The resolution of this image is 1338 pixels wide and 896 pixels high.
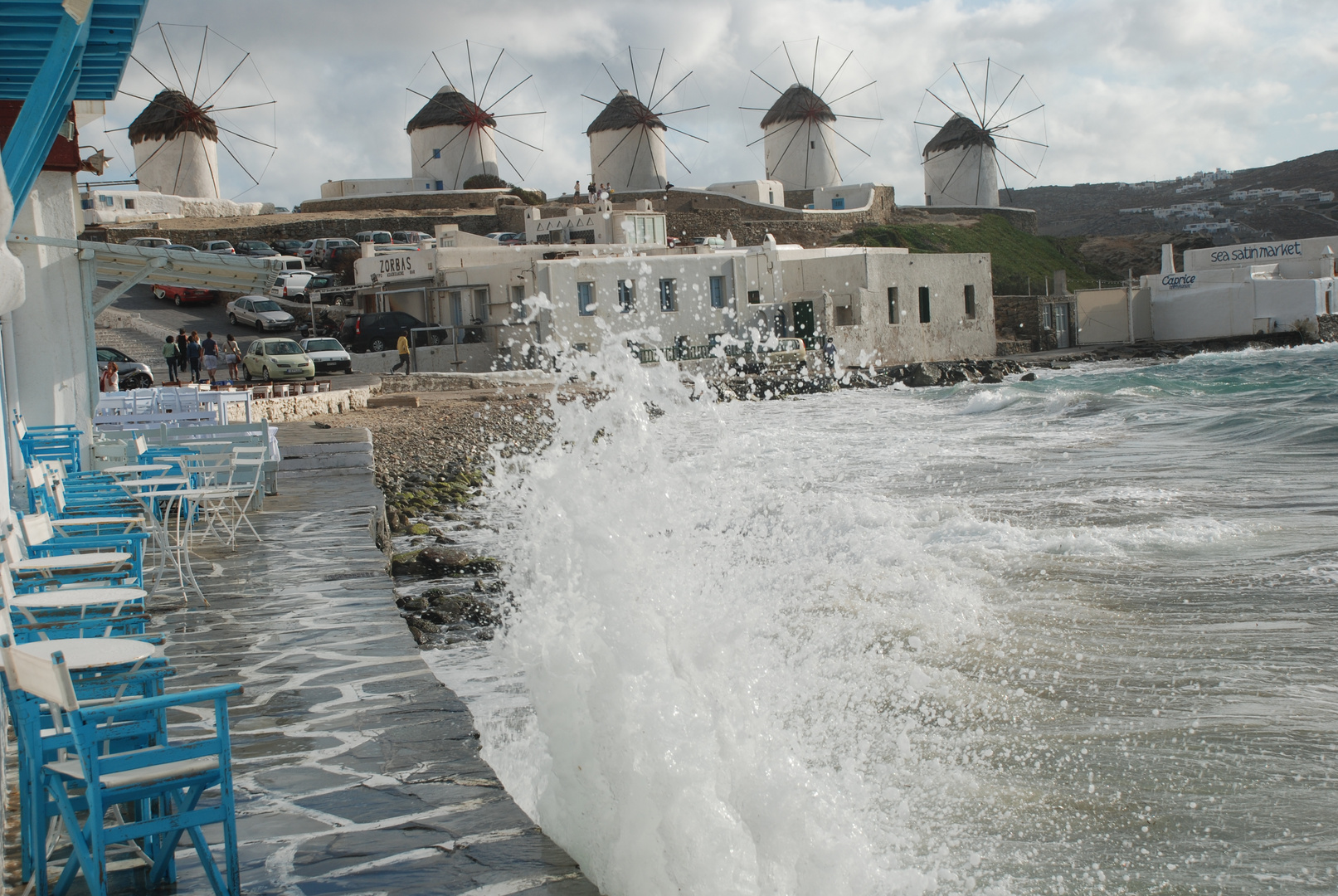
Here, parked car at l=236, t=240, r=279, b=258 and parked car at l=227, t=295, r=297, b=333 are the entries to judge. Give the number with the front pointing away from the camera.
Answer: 0

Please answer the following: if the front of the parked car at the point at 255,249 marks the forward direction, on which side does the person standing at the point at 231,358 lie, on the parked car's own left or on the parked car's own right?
on the parked car's own right

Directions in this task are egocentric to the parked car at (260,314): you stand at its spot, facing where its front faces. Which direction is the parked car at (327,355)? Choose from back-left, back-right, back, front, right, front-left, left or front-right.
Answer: front-right

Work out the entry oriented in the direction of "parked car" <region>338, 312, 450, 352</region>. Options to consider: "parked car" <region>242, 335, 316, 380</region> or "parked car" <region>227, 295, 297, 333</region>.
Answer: "parked car" <region>227, 295, 297, 333</region>

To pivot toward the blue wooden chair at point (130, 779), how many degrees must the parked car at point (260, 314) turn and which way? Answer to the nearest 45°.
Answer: approximately 45° to its right

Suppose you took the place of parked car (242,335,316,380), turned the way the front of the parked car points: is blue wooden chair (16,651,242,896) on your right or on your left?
on your right

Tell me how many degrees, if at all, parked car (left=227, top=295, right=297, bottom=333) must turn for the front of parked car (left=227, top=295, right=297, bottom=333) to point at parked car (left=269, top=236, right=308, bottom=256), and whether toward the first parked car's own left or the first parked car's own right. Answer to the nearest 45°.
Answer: approximately 135° to the first parked car's own left

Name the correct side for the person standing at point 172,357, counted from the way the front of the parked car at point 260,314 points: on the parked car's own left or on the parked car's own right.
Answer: on the parked car's own right

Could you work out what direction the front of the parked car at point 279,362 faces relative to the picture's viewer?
facing the viewer and to the right of the viewer

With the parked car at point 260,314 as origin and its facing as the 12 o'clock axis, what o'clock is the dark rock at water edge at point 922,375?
The dark rock at water edge is roughly at 11 o'clock from the parked car.
